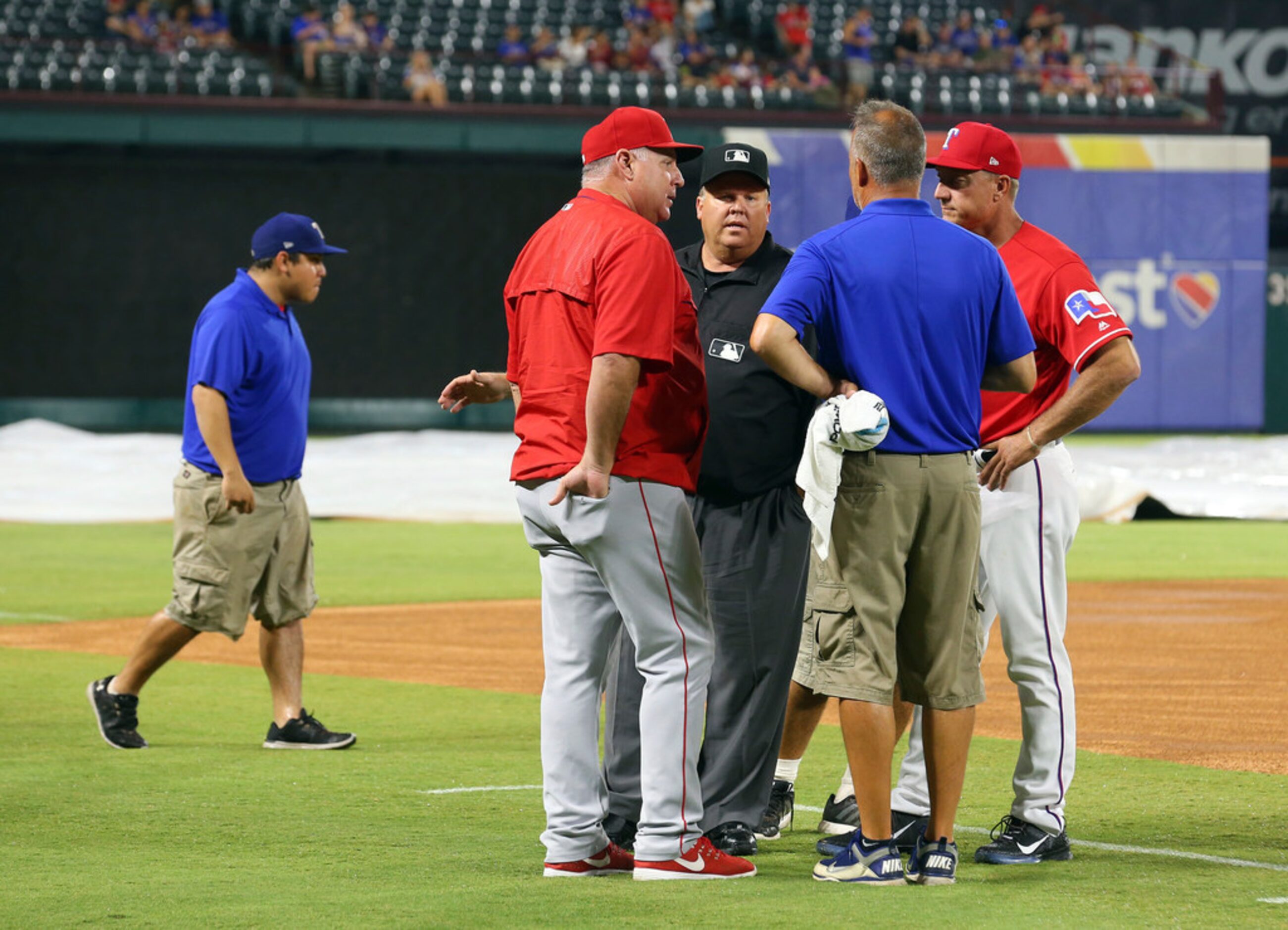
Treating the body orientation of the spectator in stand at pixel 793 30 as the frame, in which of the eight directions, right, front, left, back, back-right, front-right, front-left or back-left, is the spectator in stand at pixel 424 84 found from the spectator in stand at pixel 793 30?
front-right

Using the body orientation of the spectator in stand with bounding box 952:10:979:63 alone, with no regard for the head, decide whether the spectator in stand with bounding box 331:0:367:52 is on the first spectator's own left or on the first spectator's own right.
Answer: on the first spectator's own right

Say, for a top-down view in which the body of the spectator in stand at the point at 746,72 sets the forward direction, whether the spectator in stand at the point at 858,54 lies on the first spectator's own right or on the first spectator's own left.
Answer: on the first spectator's own left

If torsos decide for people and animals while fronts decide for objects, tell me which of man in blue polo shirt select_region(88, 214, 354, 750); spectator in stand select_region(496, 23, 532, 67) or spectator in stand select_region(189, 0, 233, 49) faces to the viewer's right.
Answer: the man in blue polo shirt

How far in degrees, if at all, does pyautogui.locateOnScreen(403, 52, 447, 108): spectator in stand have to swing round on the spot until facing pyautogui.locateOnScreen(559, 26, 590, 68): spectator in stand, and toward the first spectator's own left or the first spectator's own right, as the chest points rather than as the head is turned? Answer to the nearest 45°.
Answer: approximately 135° to the first spectator's own left

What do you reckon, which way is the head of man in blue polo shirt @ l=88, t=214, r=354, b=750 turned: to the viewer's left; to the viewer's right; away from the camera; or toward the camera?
to the viewer's right

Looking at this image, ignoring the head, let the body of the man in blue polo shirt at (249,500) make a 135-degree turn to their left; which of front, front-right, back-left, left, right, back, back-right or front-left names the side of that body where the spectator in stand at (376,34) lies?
front-right

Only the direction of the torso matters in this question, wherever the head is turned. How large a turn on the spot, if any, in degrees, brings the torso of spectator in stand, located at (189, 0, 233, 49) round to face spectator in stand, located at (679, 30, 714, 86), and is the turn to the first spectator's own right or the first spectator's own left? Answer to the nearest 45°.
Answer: approximately 90° to the first spectator's own left

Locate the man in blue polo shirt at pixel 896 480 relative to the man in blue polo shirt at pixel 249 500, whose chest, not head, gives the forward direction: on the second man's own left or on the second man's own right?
on the second man's own right

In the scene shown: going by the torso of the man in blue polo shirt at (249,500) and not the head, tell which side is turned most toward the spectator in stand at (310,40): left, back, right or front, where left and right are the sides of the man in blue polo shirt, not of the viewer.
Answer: left
